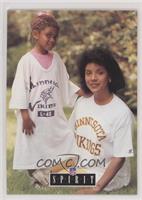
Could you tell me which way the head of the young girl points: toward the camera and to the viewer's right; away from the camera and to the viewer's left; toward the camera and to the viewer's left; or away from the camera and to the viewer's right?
toward the camera and to the viewer's right

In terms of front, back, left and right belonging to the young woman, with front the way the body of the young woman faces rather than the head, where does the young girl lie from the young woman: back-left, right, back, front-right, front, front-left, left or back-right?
front-right

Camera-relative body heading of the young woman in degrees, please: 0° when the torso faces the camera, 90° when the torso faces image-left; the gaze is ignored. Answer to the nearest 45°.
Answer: approximately 45°
